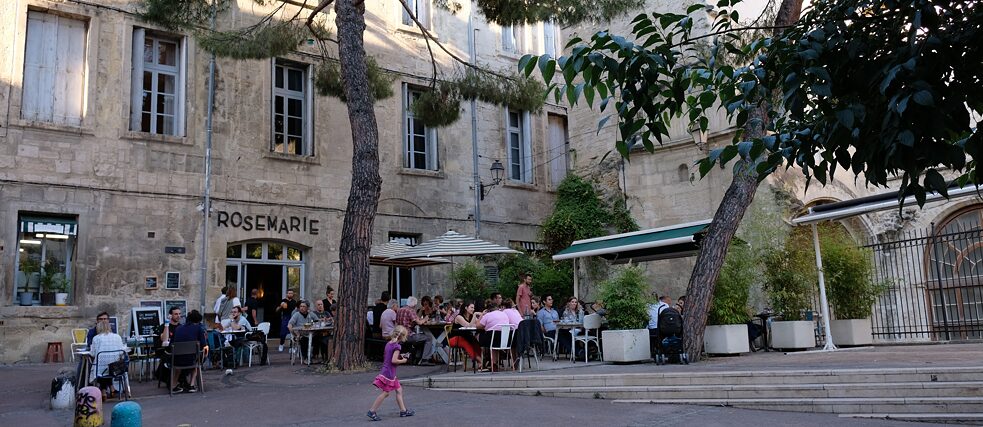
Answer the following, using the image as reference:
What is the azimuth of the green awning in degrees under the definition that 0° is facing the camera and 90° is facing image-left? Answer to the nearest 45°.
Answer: approximately 45°

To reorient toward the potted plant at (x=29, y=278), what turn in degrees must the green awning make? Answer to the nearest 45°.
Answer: approximately 45° to its right

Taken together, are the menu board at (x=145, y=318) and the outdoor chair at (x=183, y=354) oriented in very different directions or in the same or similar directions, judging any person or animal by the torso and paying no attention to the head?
very different directions

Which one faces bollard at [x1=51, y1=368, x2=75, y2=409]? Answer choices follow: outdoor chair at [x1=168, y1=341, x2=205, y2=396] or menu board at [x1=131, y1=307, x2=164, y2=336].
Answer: the menu board

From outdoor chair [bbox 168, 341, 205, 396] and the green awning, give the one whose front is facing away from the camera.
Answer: the outdoor chair

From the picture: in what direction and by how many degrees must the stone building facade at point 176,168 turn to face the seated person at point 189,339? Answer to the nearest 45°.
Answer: approximately 45° to its right

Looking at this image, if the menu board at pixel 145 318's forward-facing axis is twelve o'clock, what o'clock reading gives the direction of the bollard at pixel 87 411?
The bollard is roughly at 12 o'clock from the menu board.

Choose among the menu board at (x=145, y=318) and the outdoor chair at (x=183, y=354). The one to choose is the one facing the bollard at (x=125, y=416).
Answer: the menu board

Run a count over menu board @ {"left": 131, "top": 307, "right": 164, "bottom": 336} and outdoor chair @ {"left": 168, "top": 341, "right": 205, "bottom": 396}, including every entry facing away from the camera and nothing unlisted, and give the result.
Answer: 1

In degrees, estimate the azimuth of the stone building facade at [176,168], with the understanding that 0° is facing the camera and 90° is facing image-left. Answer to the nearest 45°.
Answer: approximately 315°

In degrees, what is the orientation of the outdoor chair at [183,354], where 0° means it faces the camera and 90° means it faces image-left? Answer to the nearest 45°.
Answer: approximately 180°

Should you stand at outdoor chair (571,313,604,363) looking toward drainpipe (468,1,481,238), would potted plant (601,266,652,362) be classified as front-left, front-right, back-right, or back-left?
back-right
